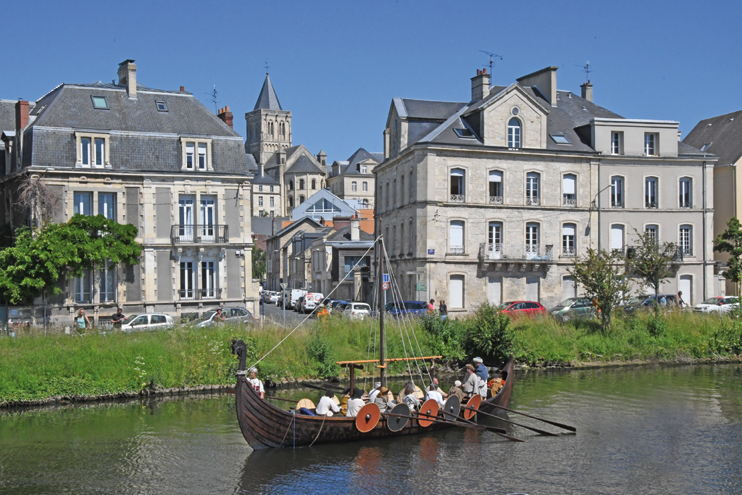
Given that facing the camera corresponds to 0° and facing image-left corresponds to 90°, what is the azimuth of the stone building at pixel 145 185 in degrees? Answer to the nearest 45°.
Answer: approximately 0°

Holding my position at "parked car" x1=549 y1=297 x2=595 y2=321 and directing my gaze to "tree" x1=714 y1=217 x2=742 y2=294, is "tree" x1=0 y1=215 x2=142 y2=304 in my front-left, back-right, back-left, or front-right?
back-left

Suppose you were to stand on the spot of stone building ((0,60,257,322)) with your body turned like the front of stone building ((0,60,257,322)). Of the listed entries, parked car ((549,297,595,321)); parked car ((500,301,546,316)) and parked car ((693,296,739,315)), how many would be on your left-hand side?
3

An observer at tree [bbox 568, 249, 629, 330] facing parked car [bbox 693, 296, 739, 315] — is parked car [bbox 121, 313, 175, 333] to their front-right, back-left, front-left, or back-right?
back-left

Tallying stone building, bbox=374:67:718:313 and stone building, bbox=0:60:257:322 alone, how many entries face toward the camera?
2

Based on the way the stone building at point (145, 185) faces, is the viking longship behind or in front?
in front

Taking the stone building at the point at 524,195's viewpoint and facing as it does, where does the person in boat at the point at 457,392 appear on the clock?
The person in boat is roughly at 12 o'clock from the stone building.

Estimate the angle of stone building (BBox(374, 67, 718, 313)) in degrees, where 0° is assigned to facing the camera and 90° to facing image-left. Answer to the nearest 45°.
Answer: approximately 0°

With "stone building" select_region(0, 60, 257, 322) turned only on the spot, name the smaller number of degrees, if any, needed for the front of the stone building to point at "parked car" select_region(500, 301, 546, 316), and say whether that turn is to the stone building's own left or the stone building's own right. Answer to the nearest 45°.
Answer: approximately 90° to the stone building's own left

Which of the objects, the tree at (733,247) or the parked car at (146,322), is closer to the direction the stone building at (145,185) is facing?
the parked car

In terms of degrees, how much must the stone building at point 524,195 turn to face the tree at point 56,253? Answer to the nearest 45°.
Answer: approximately 45° to its right
